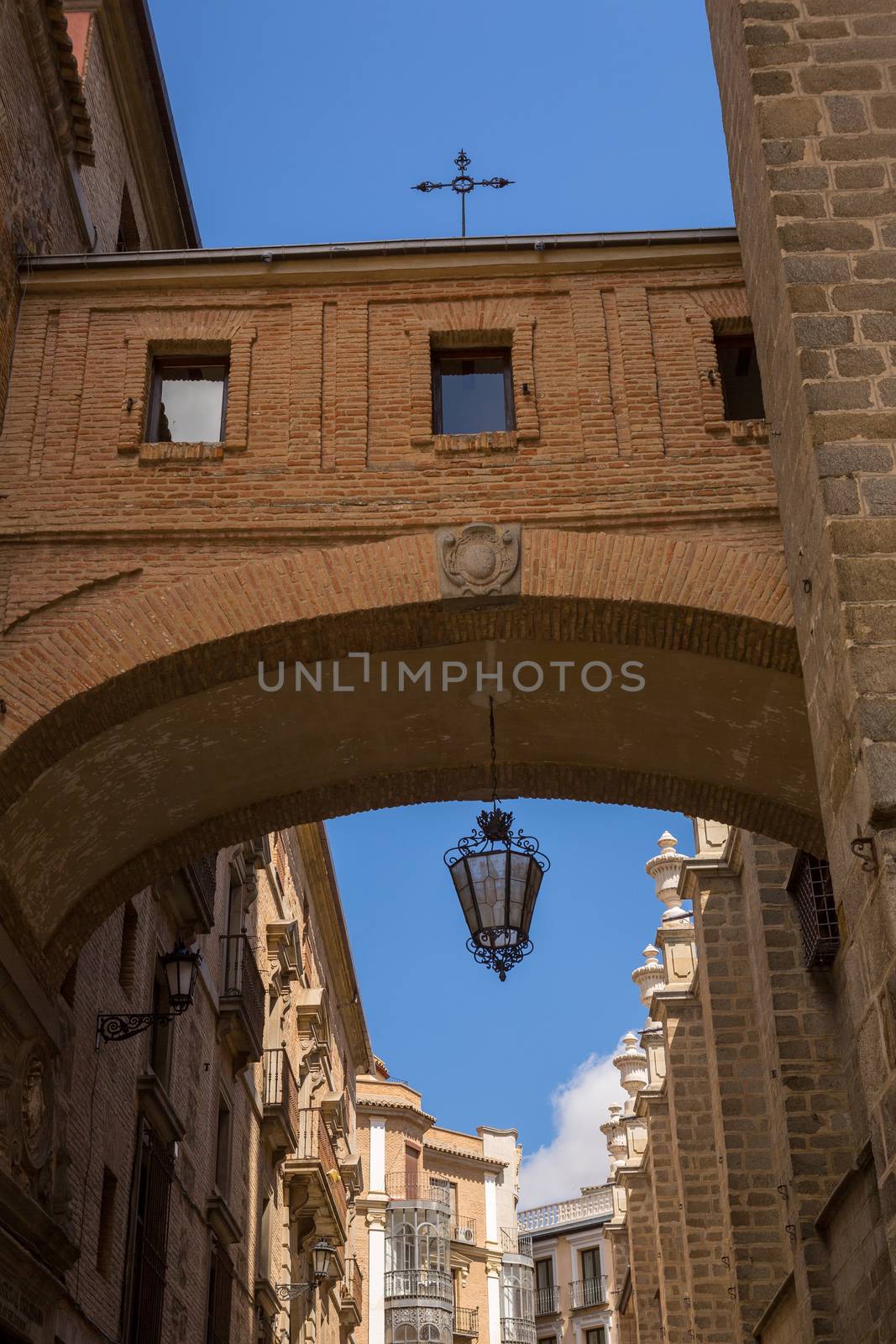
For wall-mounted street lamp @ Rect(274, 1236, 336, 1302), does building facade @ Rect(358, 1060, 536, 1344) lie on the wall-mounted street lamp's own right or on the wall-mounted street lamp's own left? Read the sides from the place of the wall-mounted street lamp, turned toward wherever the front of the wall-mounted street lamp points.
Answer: on the wall-mounted street lamp's own left

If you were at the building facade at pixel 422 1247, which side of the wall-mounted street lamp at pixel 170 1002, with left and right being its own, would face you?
left

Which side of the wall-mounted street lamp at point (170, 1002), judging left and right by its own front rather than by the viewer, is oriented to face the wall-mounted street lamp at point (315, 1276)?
left

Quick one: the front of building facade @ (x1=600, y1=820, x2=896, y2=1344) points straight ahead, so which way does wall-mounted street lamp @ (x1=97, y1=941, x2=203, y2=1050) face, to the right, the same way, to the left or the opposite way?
the opposite way

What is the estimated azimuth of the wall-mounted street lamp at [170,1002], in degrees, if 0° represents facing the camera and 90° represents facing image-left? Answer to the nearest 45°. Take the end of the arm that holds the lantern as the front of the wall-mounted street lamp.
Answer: approximately 270°

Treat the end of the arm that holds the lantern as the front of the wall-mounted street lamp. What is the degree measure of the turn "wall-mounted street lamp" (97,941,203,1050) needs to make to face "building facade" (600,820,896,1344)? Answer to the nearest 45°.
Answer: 0° — it already faces it

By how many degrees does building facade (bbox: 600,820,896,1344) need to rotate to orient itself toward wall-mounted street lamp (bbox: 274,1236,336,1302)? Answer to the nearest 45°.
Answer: approximately 45° to its right

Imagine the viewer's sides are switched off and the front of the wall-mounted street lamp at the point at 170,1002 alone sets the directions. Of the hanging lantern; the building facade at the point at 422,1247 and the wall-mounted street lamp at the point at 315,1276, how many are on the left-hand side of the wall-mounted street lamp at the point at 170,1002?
2

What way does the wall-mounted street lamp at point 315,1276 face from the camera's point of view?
to the viewer's right

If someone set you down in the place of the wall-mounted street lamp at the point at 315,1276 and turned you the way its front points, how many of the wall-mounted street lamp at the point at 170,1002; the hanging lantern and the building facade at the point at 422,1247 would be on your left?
1

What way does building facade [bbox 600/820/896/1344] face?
to the viewer's left

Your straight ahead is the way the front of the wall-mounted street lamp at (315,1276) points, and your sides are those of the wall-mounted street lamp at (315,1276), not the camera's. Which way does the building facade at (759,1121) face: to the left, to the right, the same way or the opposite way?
the opposite way
